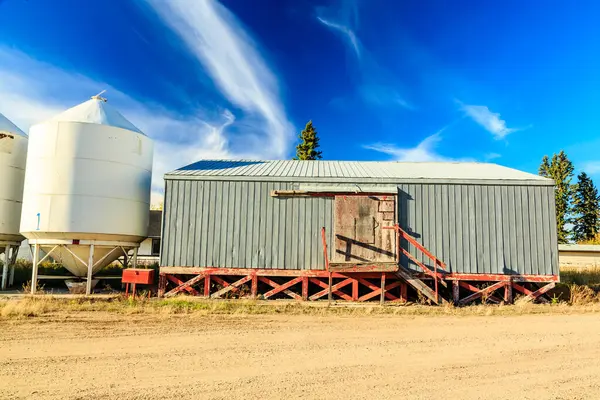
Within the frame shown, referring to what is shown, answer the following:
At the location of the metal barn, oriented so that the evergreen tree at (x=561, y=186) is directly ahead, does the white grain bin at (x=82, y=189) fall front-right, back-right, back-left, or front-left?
back-left

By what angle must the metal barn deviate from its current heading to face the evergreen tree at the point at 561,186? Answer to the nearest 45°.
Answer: approximately 135° to its left

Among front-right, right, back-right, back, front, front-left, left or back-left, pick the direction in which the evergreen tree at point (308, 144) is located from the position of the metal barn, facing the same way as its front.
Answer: back

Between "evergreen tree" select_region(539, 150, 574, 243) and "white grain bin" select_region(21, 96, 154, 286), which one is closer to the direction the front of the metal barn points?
the white grain bin

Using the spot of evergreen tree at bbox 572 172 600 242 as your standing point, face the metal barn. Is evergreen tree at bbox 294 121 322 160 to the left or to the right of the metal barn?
right

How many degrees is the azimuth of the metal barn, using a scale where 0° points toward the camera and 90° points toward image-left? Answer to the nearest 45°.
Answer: approximately 0°

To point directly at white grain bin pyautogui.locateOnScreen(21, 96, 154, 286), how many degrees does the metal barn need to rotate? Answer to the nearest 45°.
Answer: approximately 90° to its right

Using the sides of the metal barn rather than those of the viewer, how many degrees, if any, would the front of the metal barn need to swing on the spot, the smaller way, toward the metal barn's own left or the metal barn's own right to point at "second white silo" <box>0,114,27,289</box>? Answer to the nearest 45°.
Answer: approximately 90° to the metal barn's own right

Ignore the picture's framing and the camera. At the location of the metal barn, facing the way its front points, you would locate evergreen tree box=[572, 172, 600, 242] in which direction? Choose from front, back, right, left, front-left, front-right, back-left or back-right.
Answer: back-left

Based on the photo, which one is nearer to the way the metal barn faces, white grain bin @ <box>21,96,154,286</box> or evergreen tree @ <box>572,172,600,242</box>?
the white grain bin

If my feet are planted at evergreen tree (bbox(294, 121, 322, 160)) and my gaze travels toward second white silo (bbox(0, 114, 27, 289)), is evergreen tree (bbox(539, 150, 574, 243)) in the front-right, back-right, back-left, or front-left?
back-left
